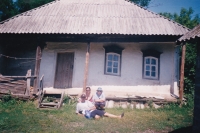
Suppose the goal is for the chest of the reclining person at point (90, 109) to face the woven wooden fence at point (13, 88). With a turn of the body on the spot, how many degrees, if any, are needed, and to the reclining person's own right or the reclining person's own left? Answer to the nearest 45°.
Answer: approximately 180°

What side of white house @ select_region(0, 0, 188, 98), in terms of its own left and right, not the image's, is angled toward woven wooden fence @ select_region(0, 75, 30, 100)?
right

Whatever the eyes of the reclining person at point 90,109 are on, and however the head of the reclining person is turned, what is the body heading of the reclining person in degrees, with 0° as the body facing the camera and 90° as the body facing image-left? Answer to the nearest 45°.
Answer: approximately 315°

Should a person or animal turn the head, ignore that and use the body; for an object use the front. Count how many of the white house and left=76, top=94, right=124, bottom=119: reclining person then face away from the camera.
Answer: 0

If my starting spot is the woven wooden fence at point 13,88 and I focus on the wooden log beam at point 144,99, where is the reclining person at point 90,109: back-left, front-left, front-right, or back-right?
front-right

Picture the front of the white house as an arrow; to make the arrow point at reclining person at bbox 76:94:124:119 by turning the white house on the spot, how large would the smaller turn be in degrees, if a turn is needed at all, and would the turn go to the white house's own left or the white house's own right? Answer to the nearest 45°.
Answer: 0° — it already faces them

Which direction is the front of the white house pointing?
toward the camera

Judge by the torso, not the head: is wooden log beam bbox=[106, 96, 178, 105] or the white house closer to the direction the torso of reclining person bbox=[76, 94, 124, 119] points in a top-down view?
the wooden log beam

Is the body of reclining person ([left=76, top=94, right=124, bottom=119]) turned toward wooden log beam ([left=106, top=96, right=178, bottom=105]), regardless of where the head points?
no

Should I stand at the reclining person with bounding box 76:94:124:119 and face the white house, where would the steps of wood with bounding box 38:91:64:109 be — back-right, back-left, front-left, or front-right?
front-left

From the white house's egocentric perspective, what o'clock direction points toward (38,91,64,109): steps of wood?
The steps of wood is roughly at 2 o'clock from the white house.
